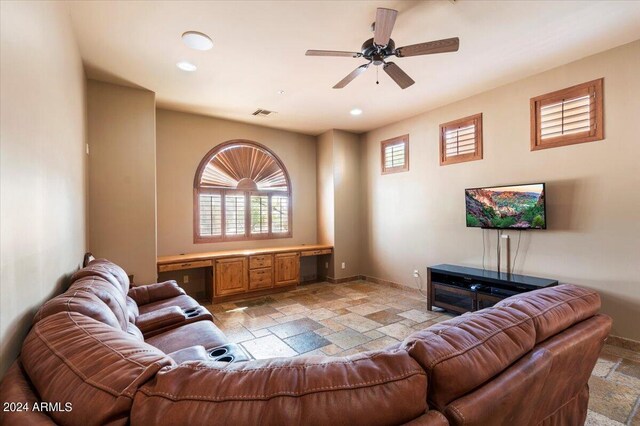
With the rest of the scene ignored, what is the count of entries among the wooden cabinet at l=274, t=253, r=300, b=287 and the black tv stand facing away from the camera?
0

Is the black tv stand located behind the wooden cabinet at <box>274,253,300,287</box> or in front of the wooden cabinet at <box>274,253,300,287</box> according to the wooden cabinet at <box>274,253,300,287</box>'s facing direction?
in front

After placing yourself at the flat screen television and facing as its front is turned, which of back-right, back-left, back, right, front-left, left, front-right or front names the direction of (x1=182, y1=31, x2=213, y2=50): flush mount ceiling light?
front

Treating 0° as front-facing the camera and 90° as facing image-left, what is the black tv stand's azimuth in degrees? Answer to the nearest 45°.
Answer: approximately 45°

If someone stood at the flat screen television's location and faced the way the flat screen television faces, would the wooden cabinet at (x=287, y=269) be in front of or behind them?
in front

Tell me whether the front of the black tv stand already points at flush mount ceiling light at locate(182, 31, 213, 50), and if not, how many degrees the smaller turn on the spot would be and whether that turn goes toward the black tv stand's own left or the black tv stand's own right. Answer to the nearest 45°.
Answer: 0° — it already faces it

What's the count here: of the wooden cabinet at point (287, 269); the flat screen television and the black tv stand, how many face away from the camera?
0

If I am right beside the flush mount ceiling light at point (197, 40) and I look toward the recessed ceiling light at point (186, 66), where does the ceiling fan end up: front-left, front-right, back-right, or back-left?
back-right
